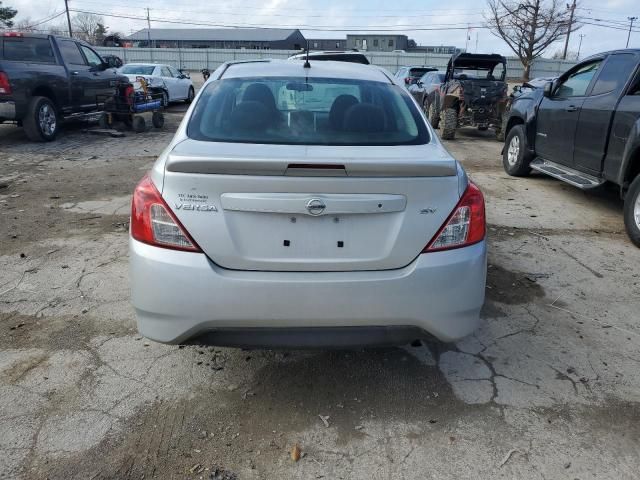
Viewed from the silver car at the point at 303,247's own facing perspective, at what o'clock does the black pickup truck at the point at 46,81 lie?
The black pickup truck is roughly at 11 o'clock from the silver car.

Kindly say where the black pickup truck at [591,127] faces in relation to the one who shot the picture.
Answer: facing away from the viewer and to the left of the viewer

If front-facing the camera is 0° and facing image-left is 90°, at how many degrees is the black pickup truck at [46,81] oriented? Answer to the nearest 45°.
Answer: approximately 225°

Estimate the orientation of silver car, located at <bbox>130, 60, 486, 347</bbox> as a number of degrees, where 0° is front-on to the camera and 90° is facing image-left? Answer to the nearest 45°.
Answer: approximately 180°

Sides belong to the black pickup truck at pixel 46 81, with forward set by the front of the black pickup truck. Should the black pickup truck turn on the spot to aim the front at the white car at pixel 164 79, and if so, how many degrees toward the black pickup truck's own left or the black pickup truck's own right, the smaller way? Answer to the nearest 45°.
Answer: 0° — it already faces it

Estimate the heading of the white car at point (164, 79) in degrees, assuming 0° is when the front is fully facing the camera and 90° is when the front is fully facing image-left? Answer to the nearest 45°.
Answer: approximately 225°
